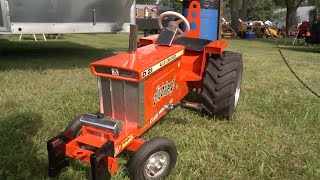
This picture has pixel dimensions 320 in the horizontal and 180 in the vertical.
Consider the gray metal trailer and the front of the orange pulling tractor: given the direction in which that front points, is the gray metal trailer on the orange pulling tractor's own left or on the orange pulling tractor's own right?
on the orange pulling tractor's own right

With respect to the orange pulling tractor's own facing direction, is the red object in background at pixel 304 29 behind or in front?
behind

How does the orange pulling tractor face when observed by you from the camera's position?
facing the viewer and to the left of the viewer
